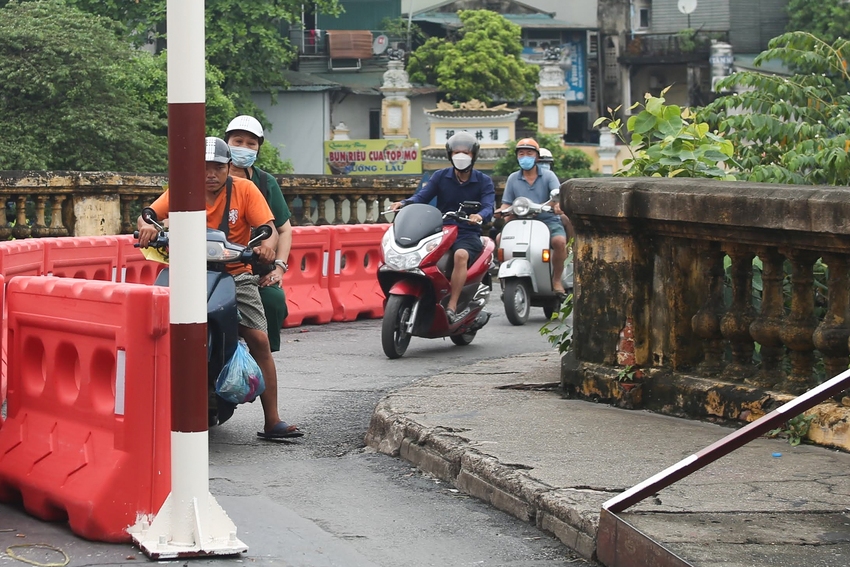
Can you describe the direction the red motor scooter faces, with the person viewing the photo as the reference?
facing the viewer and to the left of the viewer

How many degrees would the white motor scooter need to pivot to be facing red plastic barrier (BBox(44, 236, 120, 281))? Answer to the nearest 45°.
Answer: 0° — it already faces it

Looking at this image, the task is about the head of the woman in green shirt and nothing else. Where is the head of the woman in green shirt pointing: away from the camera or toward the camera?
toward the camera

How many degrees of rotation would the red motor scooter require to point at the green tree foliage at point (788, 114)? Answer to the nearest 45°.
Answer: approximately 90° to its left

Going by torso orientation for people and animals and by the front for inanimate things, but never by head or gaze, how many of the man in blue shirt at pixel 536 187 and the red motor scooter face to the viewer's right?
0

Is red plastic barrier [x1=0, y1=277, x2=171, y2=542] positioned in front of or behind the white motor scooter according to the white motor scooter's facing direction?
in front

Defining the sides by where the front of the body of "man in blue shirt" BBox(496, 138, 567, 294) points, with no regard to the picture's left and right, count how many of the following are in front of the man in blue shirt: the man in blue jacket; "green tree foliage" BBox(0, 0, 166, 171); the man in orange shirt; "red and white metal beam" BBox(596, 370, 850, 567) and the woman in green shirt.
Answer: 4

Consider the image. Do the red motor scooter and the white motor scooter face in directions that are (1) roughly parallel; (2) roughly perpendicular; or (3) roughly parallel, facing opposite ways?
roughly parallel

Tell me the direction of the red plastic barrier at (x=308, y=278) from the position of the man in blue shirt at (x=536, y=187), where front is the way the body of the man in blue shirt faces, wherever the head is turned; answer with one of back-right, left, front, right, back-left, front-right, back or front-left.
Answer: right

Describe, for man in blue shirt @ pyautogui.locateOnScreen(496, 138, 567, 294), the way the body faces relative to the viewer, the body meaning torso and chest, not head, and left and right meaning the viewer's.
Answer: facing the viewer

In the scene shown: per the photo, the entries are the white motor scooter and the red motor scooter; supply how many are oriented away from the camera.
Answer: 0

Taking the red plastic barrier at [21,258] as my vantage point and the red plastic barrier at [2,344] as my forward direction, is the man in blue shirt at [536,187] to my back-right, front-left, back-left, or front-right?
back-left

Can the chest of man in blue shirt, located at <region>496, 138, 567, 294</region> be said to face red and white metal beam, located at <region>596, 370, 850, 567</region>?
yes

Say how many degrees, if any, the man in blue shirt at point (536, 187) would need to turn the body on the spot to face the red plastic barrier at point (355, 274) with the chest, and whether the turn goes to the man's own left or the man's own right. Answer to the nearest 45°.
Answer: approximately 90° to the man's own right
